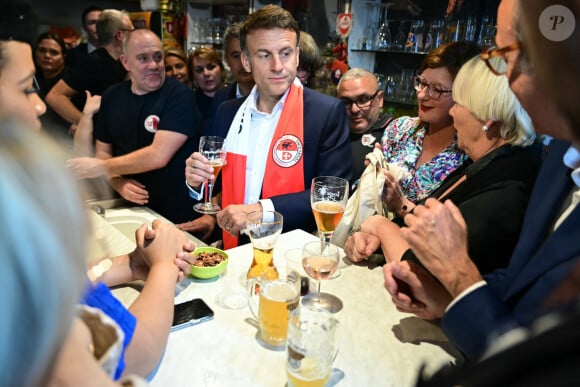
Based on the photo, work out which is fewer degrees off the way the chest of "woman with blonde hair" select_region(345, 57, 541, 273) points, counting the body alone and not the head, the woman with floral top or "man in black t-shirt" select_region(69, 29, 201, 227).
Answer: the man in black t-shirt

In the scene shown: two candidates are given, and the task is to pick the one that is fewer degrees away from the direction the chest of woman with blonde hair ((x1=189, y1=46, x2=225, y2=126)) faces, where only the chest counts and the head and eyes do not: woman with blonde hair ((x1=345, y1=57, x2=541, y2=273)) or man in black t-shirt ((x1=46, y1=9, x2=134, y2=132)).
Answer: the woman with blonde hair

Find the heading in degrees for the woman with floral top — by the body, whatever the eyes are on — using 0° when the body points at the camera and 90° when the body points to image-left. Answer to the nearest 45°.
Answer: approximately 45°

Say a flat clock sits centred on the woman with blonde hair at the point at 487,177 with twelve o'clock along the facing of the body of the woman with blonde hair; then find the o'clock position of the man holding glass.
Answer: The man holding glass is roughly at 1 o'clock from the woman with blonde hair.

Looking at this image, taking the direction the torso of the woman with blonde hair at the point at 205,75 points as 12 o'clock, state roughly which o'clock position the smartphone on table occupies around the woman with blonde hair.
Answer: The smartphone on table is roughly at 12 o'clock from the woman with blonde hair.

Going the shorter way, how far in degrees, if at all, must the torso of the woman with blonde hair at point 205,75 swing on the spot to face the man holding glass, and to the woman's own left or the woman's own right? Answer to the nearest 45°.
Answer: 0° — they already face them

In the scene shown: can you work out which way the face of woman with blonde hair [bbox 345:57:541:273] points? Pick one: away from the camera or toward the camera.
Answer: away from the camera

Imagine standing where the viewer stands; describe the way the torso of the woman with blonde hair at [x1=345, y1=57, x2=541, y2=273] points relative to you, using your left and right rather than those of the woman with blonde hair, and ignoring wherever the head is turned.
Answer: facing to the left of the viewer

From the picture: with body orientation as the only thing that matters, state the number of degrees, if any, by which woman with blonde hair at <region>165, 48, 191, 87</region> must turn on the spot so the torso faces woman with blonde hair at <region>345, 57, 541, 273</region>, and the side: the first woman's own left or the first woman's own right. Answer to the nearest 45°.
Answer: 0° — they already face them

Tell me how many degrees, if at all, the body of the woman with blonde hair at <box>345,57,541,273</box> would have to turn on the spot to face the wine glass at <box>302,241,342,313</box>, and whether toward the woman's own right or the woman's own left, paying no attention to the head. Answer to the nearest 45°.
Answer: approximately 45° to the woman's own left

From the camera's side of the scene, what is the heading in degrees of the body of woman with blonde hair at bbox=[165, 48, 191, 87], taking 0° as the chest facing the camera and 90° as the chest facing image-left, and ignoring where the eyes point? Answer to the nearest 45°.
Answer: approximately 0°

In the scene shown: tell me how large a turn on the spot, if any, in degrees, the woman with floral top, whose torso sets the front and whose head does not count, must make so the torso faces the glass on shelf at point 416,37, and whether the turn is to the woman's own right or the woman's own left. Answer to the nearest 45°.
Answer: approximately 135° to the woman's own right
